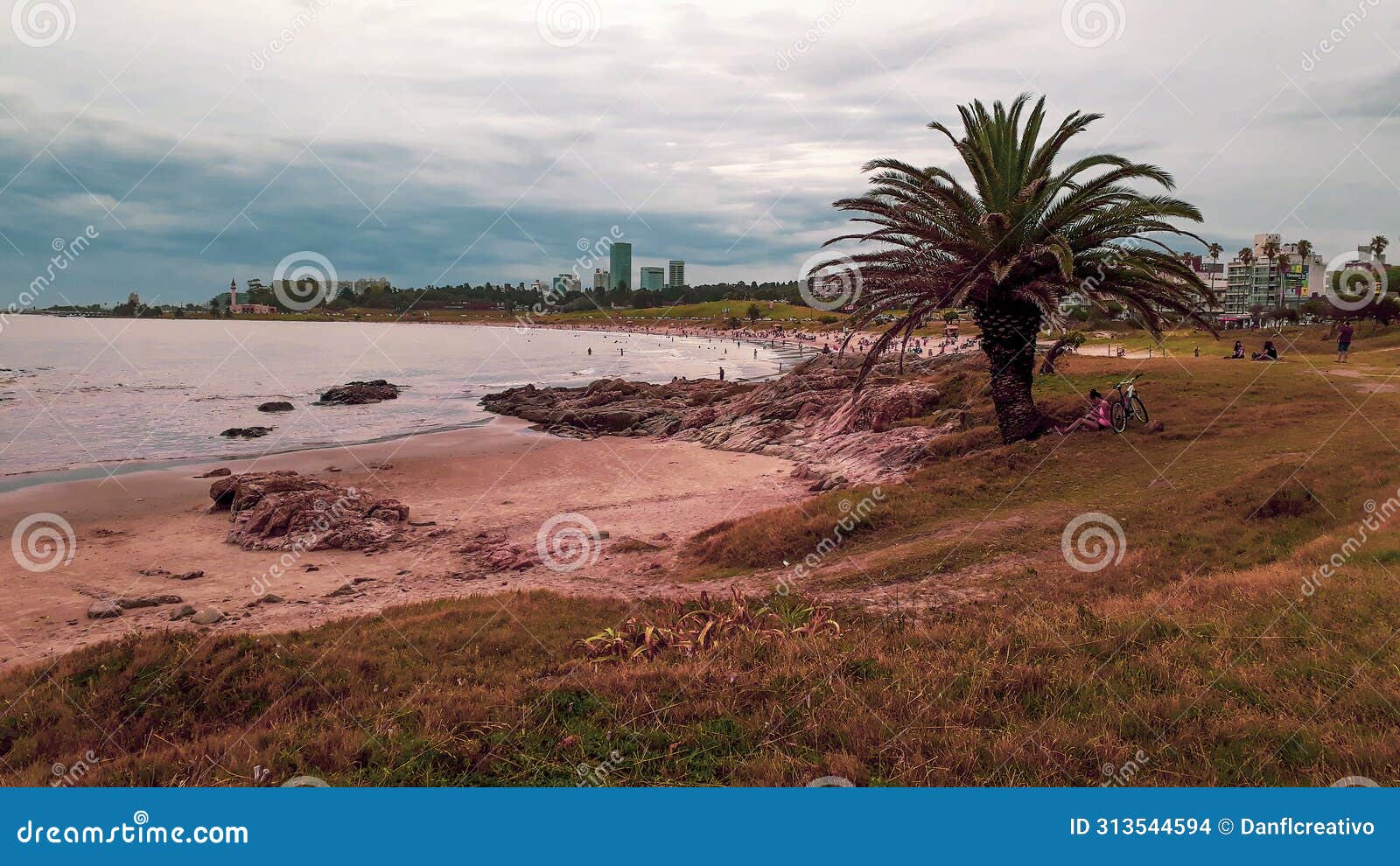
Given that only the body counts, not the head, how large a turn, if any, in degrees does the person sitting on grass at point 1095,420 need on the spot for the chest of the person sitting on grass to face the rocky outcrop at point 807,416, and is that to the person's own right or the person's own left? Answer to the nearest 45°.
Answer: approximately 45° to the person's own right

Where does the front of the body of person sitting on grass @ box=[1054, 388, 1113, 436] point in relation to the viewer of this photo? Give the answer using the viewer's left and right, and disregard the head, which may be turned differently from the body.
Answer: facing to the left of the viewer

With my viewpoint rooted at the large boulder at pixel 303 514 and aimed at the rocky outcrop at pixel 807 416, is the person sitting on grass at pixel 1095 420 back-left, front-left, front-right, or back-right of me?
front-right

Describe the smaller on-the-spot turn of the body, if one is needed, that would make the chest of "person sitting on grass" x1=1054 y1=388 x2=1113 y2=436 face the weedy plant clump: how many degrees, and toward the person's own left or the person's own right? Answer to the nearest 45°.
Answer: approximately 90° to the person's own left

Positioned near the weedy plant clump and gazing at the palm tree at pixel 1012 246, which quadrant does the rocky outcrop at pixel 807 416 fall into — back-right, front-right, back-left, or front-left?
front-left

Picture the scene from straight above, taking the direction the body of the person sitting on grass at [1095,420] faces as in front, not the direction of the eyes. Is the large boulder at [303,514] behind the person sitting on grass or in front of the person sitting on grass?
in front
